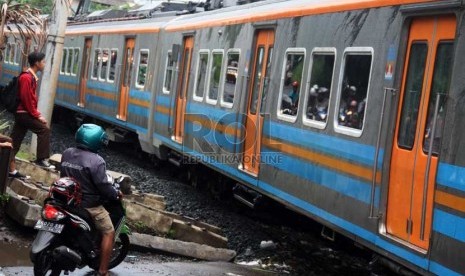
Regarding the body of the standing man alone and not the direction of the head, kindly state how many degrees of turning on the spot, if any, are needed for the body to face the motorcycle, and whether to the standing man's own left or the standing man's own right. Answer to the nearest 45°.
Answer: approximately 90° to the standing man's own right

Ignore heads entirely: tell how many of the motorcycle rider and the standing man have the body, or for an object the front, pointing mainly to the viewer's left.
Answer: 0

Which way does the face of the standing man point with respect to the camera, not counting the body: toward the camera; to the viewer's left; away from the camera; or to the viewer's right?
to the viewer's right

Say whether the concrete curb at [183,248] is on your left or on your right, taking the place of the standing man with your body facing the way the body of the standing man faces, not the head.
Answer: on your right

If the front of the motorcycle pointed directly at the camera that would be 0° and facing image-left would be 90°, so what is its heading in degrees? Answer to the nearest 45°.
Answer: approximately 225°

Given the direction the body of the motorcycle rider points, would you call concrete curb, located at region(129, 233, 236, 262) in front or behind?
in front

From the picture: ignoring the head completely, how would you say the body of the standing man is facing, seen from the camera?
to the viewer's right

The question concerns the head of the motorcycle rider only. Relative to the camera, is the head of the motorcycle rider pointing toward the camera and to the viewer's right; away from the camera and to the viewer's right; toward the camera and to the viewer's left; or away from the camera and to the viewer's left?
away from the camera and to the viewer's right

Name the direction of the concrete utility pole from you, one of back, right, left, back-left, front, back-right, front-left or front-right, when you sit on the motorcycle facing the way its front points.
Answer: front-left

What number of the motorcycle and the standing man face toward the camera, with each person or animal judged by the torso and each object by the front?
0

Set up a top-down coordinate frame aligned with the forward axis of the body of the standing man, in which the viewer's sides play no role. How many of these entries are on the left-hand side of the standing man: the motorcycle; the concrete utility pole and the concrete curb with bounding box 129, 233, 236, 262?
1

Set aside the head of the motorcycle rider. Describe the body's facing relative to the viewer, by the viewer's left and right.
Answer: facing away from the viewer and to the right of the viewer
